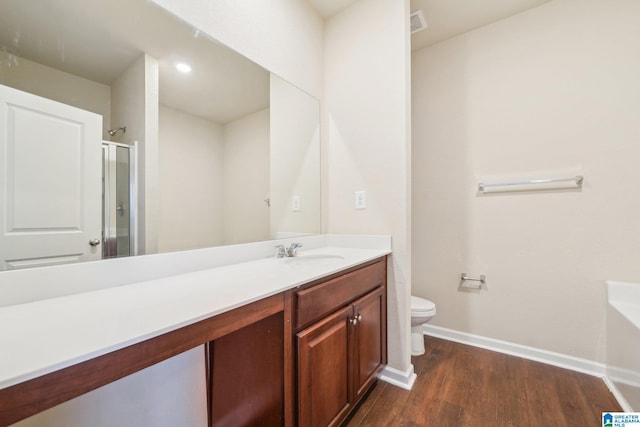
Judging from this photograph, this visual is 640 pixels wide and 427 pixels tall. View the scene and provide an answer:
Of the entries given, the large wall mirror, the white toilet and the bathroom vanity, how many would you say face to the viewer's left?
0

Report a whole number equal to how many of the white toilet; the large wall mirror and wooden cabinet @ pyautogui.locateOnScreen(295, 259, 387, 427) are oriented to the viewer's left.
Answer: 0

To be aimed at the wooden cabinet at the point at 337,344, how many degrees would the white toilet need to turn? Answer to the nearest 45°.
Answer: approximately 90° to its right

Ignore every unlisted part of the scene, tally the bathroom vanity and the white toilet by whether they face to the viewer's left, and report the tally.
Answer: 0

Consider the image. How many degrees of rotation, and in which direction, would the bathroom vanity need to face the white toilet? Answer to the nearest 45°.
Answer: approximately 45° to its left

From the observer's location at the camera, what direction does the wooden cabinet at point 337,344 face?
facing the viewer and to the right of the viewer
